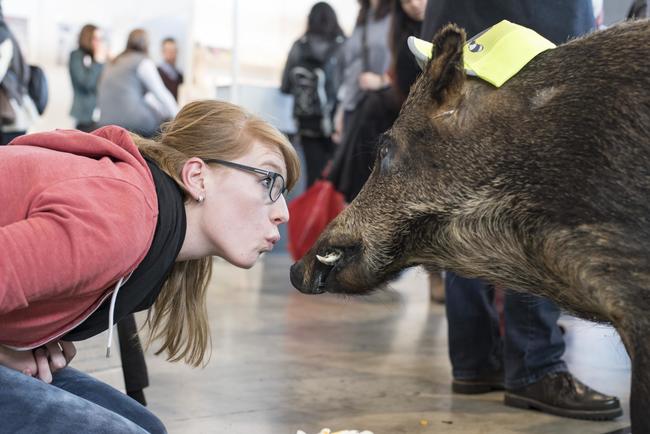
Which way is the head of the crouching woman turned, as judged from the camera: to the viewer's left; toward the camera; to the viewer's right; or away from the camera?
to the viewer's right

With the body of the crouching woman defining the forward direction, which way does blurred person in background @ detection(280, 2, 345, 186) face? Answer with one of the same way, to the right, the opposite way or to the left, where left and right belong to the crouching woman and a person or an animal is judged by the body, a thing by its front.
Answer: to the left

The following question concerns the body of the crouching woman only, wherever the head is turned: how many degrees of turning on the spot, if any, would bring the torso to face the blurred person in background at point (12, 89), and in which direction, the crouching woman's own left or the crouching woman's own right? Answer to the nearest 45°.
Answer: approximately 90° to the crouching woman's own left

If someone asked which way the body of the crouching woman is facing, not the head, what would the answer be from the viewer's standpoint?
to the viewer's right

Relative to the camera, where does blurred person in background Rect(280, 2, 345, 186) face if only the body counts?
away from the camera

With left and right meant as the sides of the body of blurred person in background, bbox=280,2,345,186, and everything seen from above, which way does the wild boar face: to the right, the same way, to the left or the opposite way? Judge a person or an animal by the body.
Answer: to the left

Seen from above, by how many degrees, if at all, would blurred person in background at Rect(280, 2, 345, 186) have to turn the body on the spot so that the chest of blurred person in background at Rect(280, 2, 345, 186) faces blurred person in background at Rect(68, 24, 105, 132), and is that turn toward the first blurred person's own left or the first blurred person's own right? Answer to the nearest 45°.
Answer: approximately 90° to the first blurred person's own left

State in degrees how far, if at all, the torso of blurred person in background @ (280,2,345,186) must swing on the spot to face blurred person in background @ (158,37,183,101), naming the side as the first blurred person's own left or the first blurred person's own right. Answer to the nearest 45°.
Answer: approximately 45° to the first blurred person's own left

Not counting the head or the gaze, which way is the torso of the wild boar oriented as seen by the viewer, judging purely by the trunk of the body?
to the viewer's left
